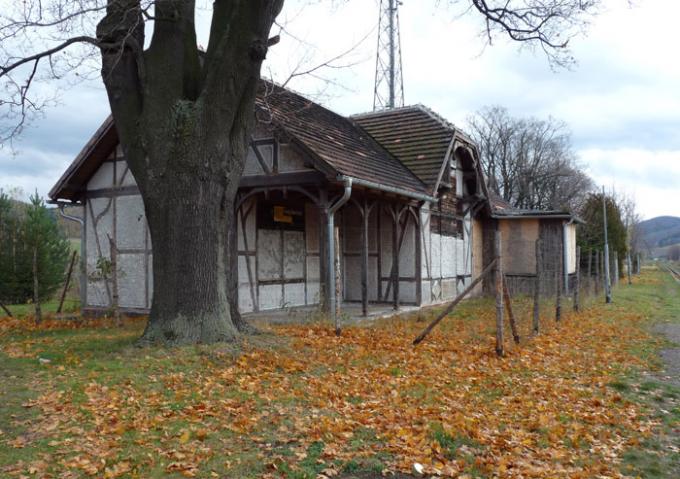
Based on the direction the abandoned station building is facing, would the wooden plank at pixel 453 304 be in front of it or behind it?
in front
